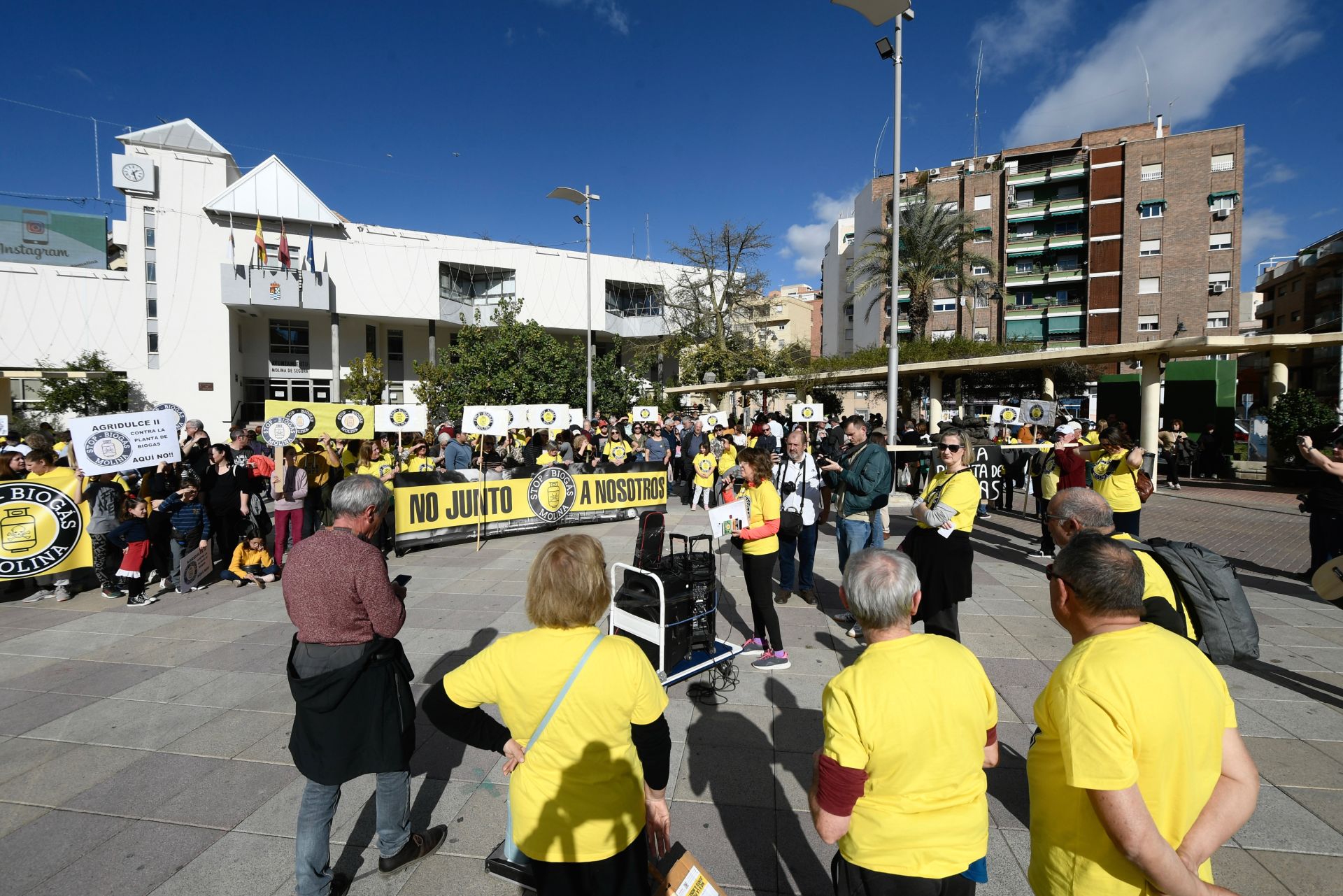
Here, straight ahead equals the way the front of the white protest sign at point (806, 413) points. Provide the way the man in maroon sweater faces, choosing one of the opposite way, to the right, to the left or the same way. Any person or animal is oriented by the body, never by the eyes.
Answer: the opposite way

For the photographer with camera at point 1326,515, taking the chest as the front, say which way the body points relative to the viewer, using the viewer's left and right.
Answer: facing to the left of the viewer

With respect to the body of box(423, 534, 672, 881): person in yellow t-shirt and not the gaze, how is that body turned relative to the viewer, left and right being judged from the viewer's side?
facing away from the viewer

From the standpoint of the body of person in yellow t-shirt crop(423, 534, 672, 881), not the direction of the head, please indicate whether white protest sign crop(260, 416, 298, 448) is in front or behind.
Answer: in front

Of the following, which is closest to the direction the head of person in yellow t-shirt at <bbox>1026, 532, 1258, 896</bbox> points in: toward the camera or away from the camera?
away from the camera

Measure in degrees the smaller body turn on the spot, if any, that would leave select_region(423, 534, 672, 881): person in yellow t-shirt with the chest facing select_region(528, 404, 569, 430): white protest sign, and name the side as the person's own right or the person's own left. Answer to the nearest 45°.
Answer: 0° — they already face it

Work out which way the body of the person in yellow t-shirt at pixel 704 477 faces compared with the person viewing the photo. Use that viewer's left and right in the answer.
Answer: facing the viewer

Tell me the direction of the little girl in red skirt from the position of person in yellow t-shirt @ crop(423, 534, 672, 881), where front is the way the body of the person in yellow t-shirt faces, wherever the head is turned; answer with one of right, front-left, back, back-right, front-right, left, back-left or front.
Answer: front-left

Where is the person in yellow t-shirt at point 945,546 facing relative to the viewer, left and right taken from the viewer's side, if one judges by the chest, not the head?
facing the viewer and to the left of the viewer

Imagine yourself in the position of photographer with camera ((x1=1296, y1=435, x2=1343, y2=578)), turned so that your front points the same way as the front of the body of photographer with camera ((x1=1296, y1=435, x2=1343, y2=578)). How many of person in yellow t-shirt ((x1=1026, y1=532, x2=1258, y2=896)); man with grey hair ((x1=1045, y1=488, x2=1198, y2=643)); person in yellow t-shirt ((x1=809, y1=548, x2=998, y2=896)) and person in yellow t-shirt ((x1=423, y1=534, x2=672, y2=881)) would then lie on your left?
4

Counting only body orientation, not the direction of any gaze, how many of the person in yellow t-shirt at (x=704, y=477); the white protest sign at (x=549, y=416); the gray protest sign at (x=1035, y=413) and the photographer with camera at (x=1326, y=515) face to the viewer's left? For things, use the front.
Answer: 1

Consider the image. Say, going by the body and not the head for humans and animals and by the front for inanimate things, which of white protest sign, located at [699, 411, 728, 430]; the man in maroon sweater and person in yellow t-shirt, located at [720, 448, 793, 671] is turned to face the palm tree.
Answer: the man in maroon sweater

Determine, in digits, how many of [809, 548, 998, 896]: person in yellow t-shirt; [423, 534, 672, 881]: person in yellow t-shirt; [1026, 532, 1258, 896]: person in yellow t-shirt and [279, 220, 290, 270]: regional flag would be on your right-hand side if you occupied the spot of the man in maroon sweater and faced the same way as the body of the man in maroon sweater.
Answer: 3

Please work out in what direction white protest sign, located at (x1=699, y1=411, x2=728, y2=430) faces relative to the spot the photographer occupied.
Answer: facing the viewer

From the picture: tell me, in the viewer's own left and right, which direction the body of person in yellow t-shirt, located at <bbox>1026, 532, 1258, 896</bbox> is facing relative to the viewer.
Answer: facing away from the viewer and to the left of the viewer

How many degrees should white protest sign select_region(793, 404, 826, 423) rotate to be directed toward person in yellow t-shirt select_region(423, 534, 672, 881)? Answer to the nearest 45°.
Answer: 0° — it already faces them

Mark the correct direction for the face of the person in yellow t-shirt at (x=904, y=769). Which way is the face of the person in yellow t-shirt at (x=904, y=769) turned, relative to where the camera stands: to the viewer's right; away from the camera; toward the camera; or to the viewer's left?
away from the camera

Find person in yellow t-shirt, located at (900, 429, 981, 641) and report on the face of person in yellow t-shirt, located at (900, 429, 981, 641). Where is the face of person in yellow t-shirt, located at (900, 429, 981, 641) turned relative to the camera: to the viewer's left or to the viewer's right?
to the viewer's left

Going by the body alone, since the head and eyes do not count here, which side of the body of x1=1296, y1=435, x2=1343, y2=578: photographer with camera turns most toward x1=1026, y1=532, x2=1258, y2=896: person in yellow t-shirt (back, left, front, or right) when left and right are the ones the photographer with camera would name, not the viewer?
left
